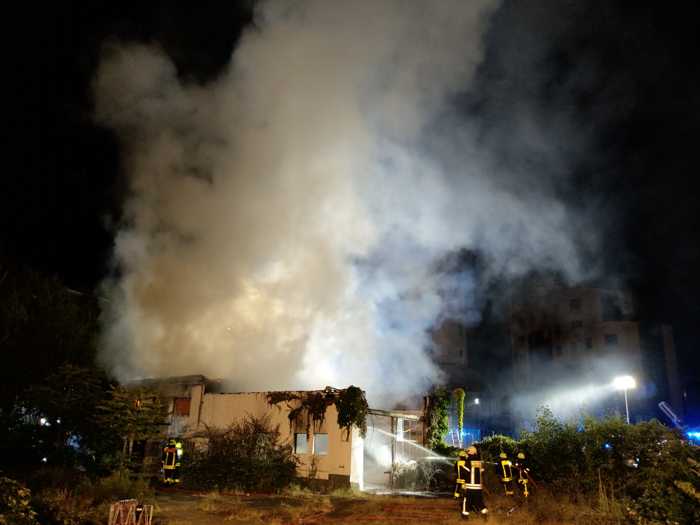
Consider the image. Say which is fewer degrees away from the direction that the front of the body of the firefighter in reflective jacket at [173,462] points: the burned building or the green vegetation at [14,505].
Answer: the burned building

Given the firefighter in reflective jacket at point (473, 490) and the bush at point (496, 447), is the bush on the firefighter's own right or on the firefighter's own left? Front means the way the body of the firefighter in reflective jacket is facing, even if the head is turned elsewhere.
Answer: on the firefighter's own right

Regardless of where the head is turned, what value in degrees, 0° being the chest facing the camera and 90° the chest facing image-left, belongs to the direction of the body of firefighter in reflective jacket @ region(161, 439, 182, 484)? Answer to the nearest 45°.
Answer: approximately 180°

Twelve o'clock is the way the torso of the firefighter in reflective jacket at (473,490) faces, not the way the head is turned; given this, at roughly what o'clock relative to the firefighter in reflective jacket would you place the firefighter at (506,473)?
The firefighter is roughly at 3 o'clock from the firefighter in reflective jacket.

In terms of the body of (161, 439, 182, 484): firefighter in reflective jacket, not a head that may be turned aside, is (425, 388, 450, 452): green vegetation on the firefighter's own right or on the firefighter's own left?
on the firefighter's own right

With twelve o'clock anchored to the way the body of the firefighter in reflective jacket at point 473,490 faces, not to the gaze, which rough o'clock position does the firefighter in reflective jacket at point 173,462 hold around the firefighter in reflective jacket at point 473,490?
the firefighter in reflective jacket at point 173,462 is roughly at 11 o'clock from the firefighter in reflective jacket at point 473,490.

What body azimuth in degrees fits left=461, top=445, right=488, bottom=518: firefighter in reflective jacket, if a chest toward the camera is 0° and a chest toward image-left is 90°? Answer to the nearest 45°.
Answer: approximately 135°

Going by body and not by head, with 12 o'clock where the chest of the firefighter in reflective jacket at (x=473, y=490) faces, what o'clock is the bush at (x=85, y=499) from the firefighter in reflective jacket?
The bush is roughly at 10 o'clock from the firefighter in reflective jacket.

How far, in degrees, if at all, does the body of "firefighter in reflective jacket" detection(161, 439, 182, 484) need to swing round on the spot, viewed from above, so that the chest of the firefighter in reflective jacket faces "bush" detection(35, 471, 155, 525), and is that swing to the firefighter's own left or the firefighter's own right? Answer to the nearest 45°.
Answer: approximately 180°

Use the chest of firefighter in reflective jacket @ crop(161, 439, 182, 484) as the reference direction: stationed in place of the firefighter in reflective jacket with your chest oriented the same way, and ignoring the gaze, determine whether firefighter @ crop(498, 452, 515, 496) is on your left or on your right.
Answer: on your right
